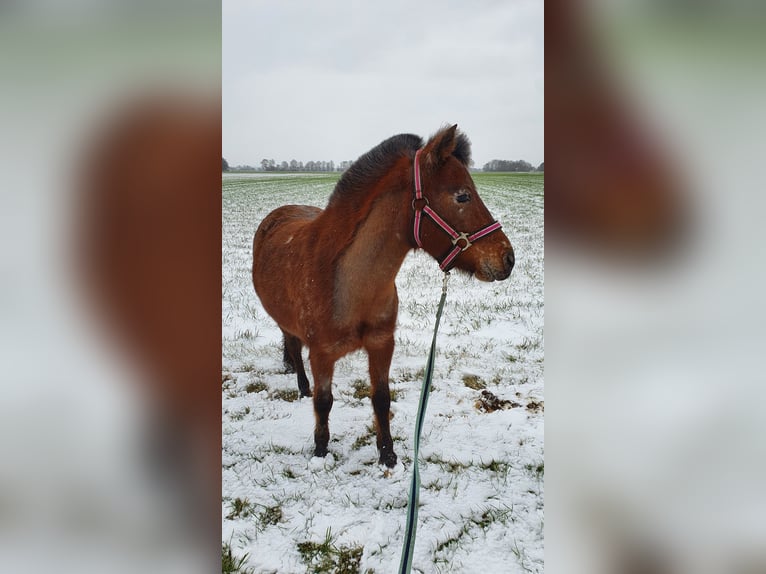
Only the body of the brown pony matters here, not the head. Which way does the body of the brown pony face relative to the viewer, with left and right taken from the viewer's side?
facing the viewer and to the right of the viewer
